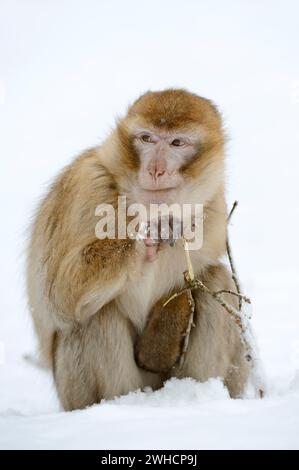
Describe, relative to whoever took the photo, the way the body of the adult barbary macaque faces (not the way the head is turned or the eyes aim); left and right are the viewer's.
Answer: facing the viewer and to the right of the viewer
